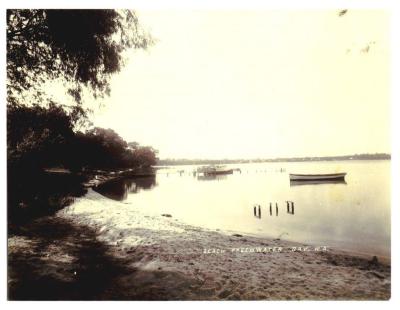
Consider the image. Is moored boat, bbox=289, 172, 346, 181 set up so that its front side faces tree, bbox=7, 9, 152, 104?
no
